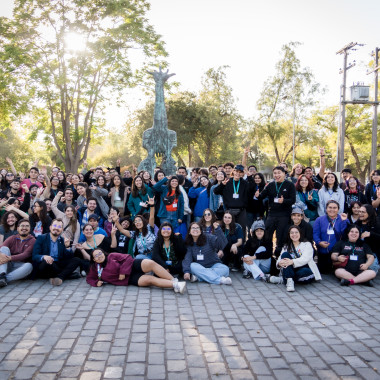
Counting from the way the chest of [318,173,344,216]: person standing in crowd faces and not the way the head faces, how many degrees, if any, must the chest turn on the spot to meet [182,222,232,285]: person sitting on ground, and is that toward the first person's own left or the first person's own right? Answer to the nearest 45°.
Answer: approximately 45° to the first person's own right

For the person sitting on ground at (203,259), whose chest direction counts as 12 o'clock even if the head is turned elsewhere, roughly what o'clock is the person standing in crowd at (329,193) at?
The person standing in crowd is roughly at 8 o'clock from the person sitting on ground.

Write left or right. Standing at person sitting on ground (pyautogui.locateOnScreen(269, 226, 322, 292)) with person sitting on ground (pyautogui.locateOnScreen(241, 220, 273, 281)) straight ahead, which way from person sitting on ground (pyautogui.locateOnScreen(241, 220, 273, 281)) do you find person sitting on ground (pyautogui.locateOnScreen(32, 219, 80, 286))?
left

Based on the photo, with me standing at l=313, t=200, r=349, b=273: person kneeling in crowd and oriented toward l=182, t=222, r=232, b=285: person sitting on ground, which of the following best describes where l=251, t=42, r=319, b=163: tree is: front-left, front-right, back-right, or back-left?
back-right

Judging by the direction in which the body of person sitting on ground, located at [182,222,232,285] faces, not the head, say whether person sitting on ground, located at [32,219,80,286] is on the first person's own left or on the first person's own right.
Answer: on the first person's own right

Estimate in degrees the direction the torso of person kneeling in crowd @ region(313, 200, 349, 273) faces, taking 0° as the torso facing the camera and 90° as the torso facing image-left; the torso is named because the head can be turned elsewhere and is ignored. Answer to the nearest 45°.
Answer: approximately 0°
